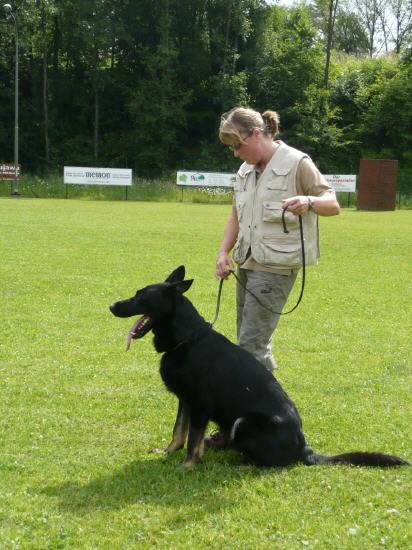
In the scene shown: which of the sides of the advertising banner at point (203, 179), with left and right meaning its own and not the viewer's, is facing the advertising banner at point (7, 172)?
right

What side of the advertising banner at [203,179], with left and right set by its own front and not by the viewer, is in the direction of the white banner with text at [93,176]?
right

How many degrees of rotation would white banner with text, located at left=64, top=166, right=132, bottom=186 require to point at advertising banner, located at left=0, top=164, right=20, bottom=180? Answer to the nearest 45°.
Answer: approximately 90° to its right

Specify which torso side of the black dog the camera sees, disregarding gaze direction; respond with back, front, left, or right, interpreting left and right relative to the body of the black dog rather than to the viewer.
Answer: left

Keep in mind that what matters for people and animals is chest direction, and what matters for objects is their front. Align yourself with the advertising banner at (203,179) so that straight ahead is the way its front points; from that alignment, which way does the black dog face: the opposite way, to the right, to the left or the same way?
to the right

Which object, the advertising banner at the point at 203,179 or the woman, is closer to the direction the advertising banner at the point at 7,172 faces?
the woman

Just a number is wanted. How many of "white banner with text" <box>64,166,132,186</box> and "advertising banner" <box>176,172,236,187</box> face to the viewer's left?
0

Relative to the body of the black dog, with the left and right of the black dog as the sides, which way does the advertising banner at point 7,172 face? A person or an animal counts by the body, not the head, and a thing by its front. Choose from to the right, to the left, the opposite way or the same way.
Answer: to the left

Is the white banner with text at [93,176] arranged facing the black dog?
yes

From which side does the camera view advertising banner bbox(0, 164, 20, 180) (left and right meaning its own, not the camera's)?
front

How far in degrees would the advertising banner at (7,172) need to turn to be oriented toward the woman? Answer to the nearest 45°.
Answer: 0° — it already faces them

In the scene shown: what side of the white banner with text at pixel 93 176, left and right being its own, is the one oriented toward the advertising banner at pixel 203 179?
left

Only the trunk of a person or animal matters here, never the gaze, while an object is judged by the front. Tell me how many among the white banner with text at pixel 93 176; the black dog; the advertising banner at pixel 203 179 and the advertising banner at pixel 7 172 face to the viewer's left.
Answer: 1

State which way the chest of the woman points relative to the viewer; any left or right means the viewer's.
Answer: facing the viewer and to the left of the viewer
